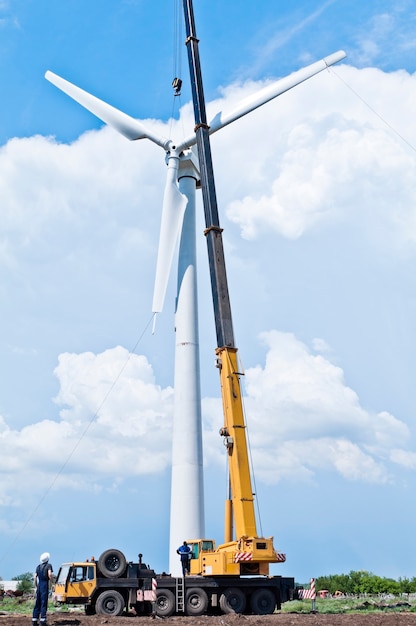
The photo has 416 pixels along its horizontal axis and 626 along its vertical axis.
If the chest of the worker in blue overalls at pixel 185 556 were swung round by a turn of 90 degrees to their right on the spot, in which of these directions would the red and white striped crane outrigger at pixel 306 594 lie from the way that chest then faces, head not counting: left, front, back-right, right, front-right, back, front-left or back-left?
front

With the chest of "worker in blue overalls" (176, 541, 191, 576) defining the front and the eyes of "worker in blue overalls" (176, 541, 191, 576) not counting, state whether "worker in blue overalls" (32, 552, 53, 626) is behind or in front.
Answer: behind

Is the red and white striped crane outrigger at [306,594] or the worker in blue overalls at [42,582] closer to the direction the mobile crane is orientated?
the worker in blue overalls

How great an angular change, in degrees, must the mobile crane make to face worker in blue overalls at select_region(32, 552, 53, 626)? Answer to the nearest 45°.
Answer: approximately 45° to its left

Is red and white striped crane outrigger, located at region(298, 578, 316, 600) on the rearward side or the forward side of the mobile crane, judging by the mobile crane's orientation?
on the rearward side

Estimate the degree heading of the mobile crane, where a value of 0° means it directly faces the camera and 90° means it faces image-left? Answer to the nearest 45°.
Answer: approximately 90°

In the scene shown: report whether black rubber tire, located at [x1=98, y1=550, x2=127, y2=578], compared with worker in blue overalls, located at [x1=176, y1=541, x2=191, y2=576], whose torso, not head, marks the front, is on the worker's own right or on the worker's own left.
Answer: on the worker's own left

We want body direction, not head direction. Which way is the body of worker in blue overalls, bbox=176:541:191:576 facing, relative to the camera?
away from the camera
